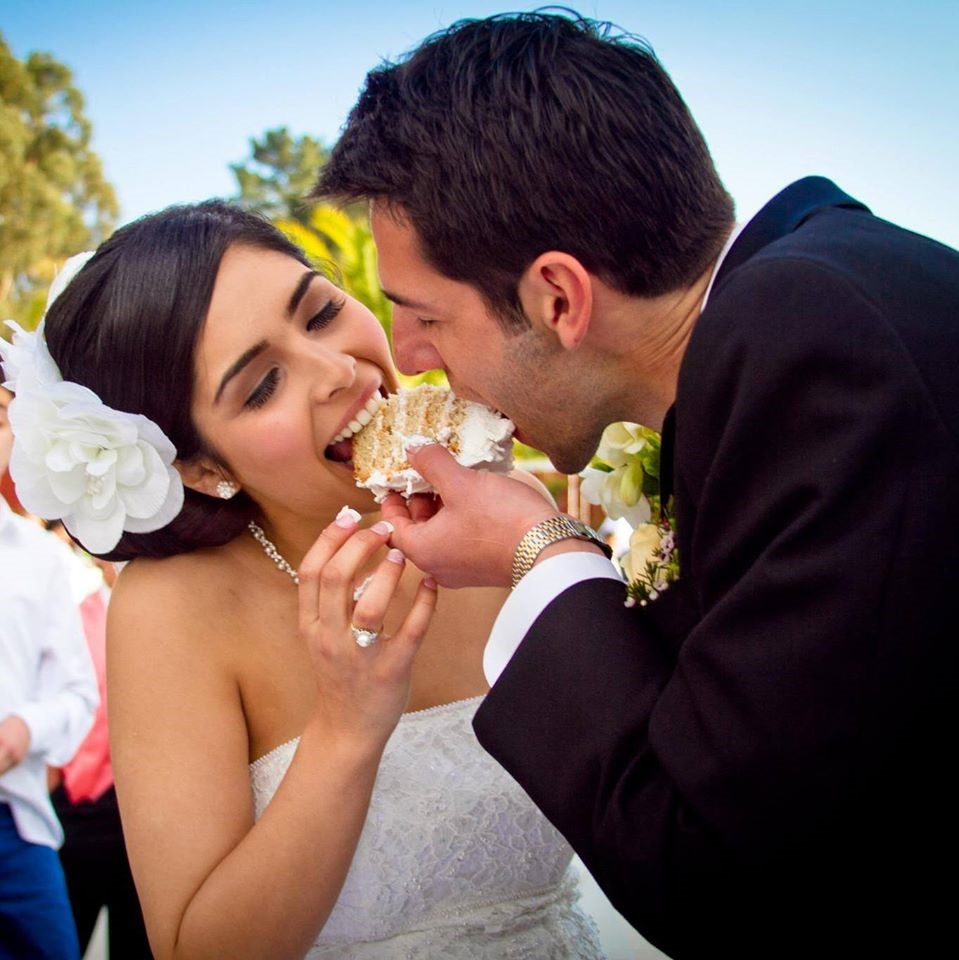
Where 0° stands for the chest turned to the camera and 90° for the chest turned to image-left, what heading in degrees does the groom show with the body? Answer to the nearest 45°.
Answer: approximately 90°

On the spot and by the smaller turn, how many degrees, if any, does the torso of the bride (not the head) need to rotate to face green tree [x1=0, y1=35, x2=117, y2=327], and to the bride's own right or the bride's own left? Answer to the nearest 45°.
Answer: approximately 135° to the bride's own left

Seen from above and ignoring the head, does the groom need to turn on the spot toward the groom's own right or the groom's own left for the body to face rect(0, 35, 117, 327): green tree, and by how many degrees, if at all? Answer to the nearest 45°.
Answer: approximately 45° to the groom's own right

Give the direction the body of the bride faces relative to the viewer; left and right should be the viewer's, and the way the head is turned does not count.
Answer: facing the viewer and to the right of the viewer

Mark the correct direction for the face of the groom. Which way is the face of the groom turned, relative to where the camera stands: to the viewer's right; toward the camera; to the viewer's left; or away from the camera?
to the viewer's left

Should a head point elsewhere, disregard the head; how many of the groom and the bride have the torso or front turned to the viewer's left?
1

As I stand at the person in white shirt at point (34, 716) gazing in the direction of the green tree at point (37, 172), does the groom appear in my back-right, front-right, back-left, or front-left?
back-right

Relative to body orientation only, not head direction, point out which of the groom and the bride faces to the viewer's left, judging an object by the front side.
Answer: the groom
